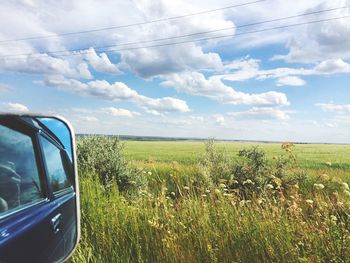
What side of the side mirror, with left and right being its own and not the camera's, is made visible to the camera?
front

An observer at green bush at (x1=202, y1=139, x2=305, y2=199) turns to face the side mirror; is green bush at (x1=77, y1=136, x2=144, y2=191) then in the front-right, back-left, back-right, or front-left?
front-right

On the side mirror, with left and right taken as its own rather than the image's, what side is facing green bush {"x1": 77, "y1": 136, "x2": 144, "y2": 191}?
back

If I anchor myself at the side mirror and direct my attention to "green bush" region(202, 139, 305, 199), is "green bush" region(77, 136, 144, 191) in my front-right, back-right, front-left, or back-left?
front-left

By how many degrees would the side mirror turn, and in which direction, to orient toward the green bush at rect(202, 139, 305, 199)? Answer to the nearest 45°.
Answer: approximately 135° to its left
